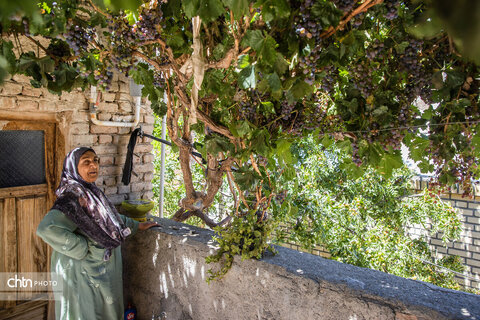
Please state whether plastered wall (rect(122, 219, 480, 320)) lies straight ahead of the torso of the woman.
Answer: yes

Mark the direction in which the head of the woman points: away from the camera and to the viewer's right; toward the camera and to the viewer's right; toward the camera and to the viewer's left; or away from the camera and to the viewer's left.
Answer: toward the camera and to the viewer's right

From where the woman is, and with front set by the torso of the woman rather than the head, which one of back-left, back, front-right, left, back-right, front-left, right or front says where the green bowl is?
left

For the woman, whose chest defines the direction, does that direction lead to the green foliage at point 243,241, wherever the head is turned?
yes

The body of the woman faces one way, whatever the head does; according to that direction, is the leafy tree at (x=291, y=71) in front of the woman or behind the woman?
in front

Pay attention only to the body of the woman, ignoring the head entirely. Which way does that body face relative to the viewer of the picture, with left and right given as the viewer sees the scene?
facing the viewer and to the right of the viewer

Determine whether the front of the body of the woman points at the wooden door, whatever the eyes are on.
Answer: no
